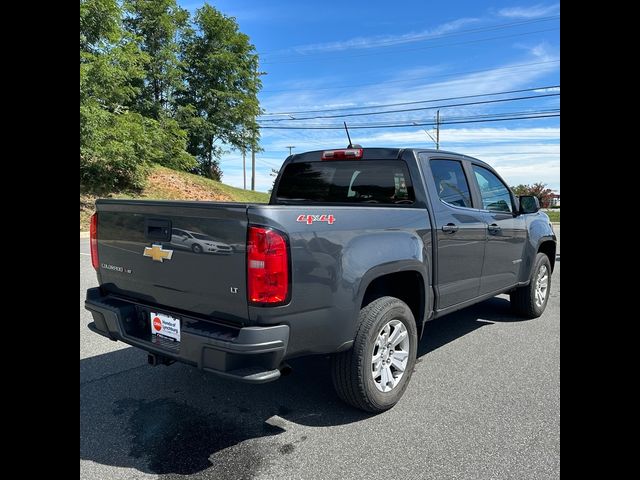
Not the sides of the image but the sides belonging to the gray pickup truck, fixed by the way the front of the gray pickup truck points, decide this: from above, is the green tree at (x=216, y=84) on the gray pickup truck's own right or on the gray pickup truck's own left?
on the gray pickup truck's own left

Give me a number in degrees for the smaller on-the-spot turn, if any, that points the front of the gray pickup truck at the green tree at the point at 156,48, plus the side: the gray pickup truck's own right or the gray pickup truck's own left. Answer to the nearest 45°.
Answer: approximately 45° to the gray pickup truck's own left

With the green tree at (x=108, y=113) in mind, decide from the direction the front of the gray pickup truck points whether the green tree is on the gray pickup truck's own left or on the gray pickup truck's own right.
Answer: on the gray pickup truck's own left

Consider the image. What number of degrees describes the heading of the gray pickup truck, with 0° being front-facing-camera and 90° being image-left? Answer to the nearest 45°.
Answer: approximately 225°
